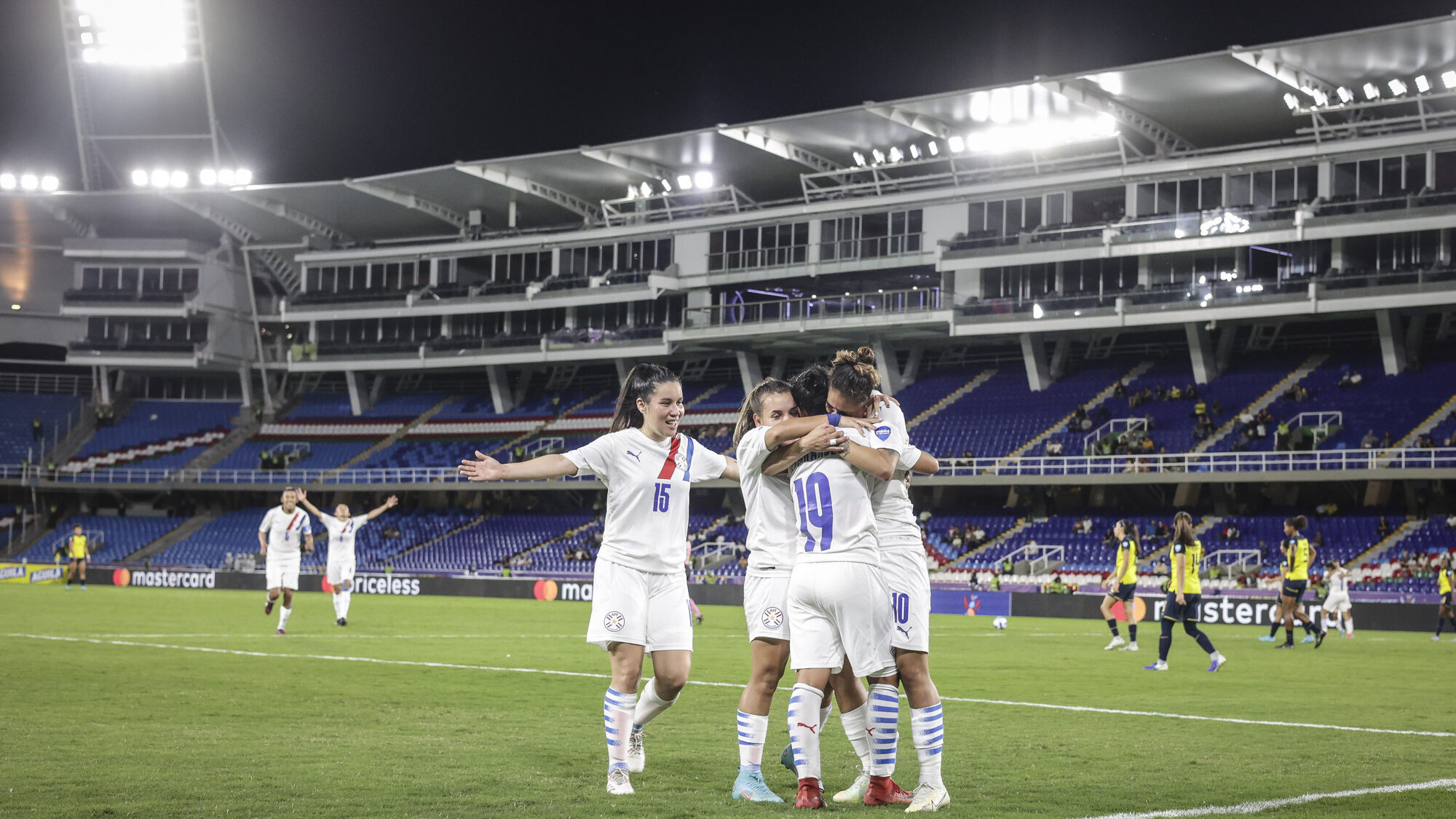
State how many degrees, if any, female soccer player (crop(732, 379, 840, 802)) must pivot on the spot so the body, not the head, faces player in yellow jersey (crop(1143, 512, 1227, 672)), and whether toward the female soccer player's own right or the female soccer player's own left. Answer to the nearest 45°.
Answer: approximately 45° to the female soccer player's own left

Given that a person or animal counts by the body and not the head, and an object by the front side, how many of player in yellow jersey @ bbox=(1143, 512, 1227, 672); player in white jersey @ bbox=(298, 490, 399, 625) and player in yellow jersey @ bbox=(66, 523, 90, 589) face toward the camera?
2

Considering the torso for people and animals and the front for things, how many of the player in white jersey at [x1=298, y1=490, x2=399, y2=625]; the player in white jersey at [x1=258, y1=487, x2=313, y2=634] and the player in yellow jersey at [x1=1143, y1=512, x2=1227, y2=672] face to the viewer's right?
0

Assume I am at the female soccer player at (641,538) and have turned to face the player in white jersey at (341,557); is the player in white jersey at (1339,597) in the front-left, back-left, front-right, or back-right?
front-right

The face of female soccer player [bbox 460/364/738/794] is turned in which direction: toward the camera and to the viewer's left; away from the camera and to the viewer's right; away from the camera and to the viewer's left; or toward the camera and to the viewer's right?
toward the camera and to the viewer's right

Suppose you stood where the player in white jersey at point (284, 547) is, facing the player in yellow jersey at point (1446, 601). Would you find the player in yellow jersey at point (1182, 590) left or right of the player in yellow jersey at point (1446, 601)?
right

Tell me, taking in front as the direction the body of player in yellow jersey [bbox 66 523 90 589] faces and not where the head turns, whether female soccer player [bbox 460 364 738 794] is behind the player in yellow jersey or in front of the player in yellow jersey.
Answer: in front

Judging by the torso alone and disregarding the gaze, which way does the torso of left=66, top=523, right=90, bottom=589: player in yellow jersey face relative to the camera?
toward the camera

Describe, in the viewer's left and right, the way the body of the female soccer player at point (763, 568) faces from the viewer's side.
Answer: facing to the right of the viewer

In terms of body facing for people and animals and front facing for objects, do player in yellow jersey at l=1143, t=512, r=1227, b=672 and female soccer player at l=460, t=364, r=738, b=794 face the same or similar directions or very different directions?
very different directions

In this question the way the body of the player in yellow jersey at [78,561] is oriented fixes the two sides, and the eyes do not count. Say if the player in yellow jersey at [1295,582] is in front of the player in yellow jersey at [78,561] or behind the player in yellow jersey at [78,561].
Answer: in front

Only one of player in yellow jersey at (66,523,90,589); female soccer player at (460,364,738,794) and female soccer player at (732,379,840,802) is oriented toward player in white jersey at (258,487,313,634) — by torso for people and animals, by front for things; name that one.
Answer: the player in yellow jersey

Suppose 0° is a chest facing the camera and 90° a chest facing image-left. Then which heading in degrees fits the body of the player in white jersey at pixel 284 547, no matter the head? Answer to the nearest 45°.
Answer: approximately 0°

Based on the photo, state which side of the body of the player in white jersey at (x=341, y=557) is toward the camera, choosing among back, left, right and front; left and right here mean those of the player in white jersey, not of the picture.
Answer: front
